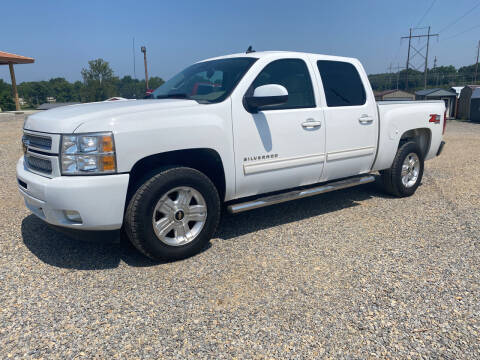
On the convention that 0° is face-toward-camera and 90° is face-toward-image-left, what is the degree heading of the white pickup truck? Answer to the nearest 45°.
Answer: approximately 45°

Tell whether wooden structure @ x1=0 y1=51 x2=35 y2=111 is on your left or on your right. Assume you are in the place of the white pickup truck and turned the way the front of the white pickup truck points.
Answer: on your right

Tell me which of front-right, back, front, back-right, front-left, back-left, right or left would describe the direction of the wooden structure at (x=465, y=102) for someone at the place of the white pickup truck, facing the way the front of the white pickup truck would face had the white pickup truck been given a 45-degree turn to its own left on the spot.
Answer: back-left
